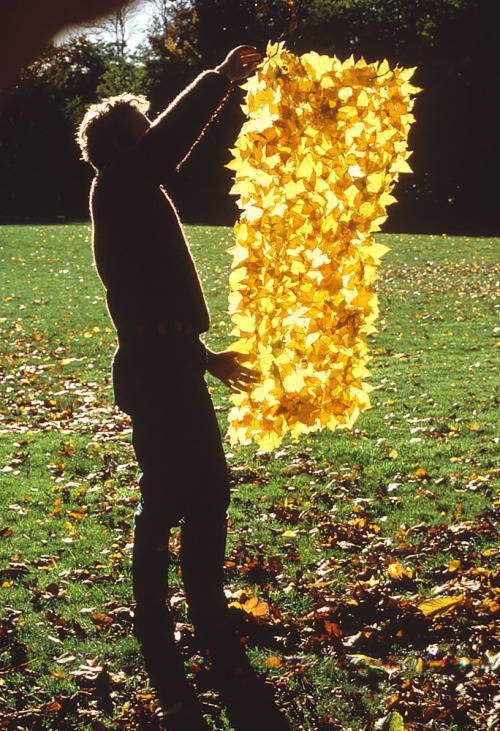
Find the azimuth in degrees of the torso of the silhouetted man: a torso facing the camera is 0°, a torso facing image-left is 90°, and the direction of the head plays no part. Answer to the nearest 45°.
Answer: approximately 270°

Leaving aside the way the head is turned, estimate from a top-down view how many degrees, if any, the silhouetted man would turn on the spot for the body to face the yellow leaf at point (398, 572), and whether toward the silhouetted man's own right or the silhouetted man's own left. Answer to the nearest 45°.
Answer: approximately 45° to the silhouetted man's own left

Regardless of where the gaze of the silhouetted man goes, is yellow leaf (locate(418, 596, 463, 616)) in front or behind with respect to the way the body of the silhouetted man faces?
in front

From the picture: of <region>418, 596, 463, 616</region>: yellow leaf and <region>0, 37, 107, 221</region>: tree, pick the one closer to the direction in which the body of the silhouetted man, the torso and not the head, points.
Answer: the yellow leaf
